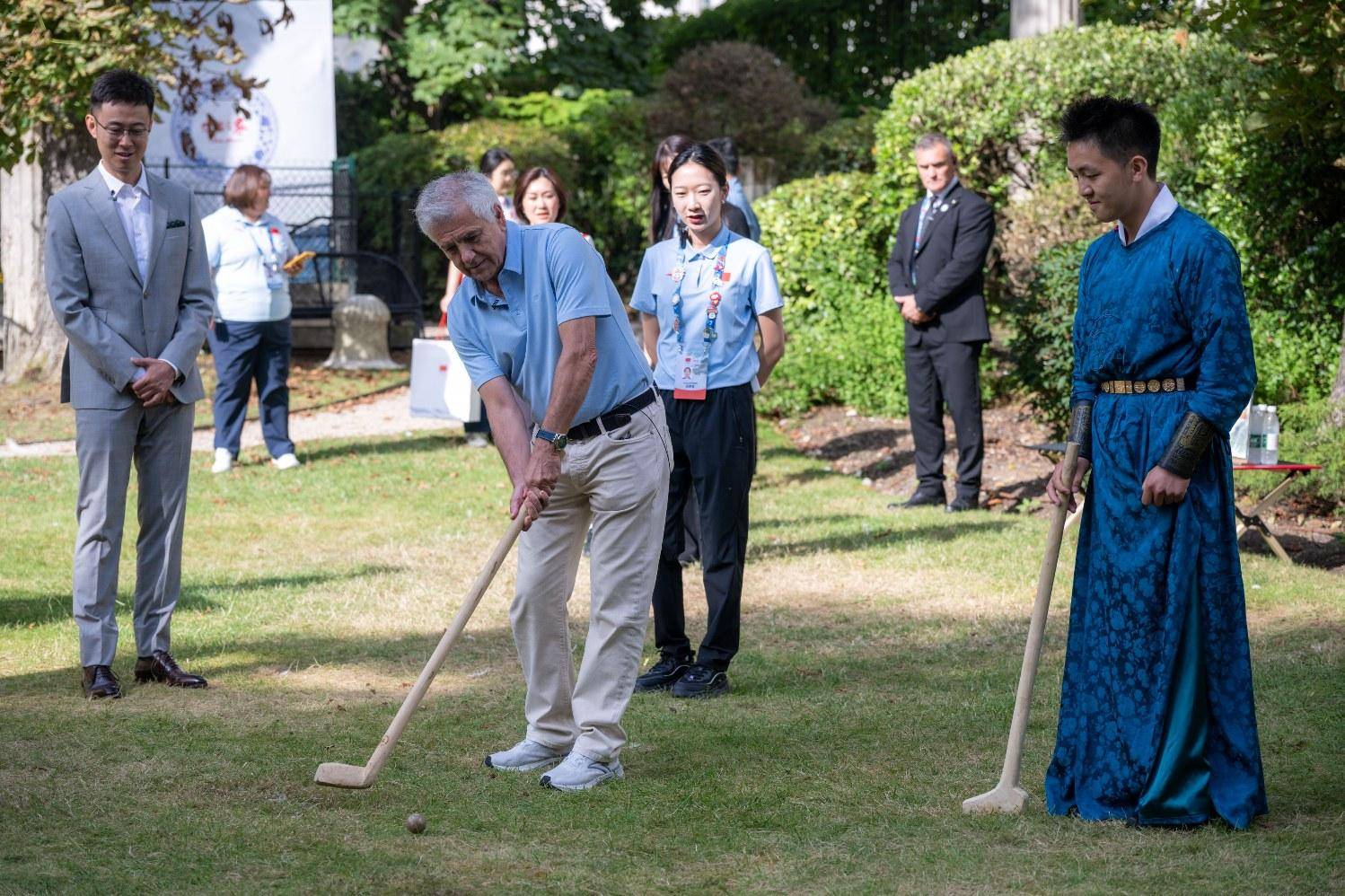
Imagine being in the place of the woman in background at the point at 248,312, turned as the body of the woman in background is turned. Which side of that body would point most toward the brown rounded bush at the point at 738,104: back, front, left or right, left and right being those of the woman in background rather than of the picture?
left

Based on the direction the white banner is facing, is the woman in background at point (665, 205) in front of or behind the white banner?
in front

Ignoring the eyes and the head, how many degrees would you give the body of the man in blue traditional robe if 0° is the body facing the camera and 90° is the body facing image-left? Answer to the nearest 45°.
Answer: approximately 45°

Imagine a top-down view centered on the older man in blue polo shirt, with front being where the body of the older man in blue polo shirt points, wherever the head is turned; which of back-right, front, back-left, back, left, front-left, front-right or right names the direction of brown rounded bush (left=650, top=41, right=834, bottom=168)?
back-right

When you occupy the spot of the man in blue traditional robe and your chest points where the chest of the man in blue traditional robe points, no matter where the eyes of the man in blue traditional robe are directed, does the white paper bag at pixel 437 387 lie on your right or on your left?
on your right

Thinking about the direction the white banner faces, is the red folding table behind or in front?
in front

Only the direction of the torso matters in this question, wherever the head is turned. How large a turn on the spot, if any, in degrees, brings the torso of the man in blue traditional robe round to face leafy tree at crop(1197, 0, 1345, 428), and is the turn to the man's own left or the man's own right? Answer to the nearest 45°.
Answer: approximately 135° to the man's own right

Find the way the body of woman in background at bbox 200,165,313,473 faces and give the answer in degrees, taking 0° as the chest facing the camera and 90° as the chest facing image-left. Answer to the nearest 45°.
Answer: approximately 315°

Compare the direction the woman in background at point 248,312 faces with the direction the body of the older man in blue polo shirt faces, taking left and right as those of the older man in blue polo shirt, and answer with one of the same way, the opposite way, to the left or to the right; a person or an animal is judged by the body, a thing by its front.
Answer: to the left

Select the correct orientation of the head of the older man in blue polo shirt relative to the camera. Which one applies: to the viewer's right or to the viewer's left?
to the viewer's left

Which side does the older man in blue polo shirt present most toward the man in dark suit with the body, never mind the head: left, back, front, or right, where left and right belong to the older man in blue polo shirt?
back
